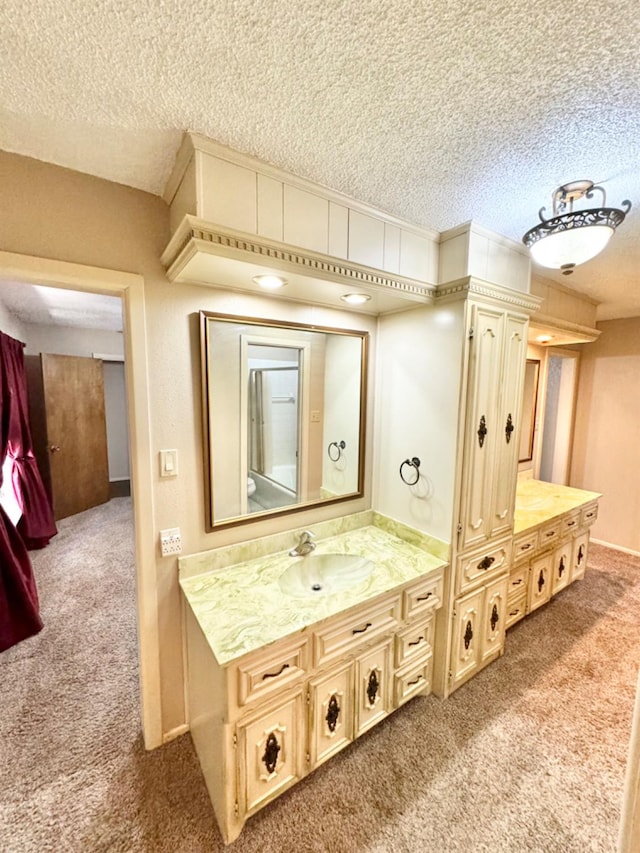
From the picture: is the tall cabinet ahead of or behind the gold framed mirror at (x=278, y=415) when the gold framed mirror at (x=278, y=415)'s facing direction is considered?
ahead

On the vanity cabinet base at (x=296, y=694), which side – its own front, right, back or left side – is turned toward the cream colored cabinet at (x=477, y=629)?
left

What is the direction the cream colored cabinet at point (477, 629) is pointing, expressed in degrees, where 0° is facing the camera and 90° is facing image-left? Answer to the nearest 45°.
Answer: approximately 315°

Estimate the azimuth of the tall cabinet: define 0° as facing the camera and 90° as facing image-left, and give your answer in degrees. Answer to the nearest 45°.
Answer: approximately 315°

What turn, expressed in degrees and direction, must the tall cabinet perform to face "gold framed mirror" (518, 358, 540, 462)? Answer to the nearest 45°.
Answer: approximately 135° to its left

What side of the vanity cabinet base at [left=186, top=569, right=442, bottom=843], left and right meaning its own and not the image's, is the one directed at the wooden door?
back

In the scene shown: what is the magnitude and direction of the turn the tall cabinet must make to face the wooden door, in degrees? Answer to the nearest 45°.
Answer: approximately 135° to its right

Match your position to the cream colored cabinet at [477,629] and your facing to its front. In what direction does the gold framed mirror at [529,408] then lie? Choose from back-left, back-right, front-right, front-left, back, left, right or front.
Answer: back-left

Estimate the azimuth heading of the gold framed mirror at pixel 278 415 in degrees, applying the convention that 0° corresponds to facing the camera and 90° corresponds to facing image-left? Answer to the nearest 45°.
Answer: approximately 315°
